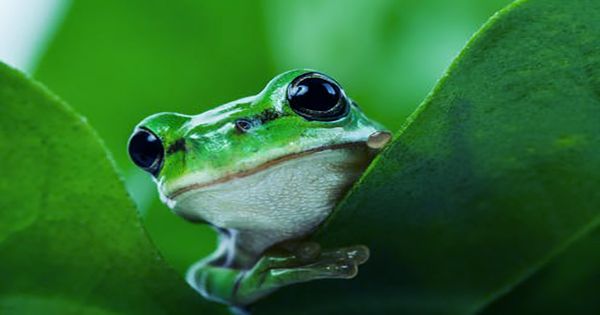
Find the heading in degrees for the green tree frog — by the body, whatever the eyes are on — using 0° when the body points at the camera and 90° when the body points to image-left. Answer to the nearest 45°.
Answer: approximately 45°

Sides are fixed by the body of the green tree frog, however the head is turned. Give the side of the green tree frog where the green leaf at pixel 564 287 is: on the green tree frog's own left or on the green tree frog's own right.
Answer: on the green tree frog's own left
